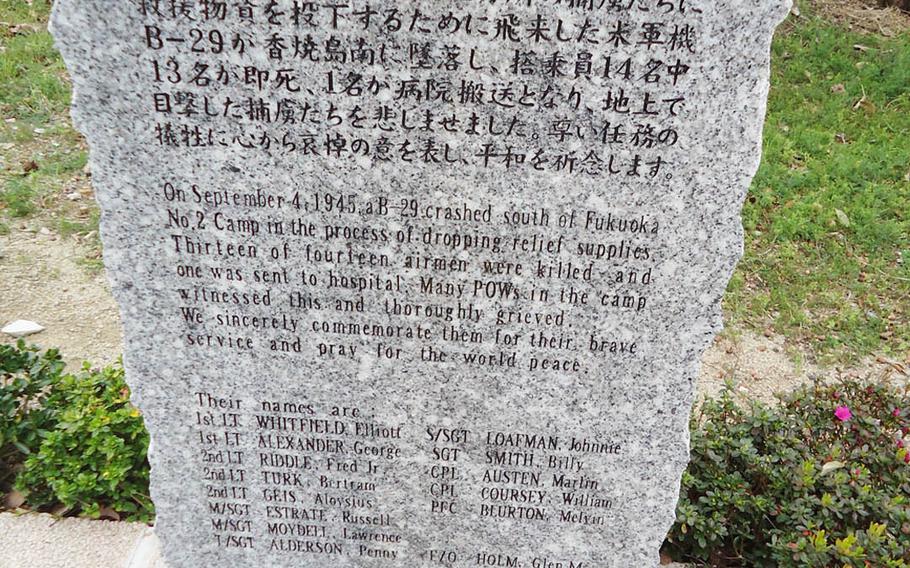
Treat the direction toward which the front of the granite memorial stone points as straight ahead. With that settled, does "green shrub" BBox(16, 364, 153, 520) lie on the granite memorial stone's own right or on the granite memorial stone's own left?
on the granite memorial stone's own right

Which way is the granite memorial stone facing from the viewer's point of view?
toward the camera

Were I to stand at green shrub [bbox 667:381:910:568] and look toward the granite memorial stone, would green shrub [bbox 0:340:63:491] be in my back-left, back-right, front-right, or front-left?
front-right

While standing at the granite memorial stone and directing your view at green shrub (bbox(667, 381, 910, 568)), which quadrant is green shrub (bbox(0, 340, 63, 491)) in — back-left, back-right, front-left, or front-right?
back-left

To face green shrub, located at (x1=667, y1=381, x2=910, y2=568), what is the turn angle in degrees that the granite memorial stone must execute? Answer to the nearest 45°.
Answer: approximately 90° to its left
